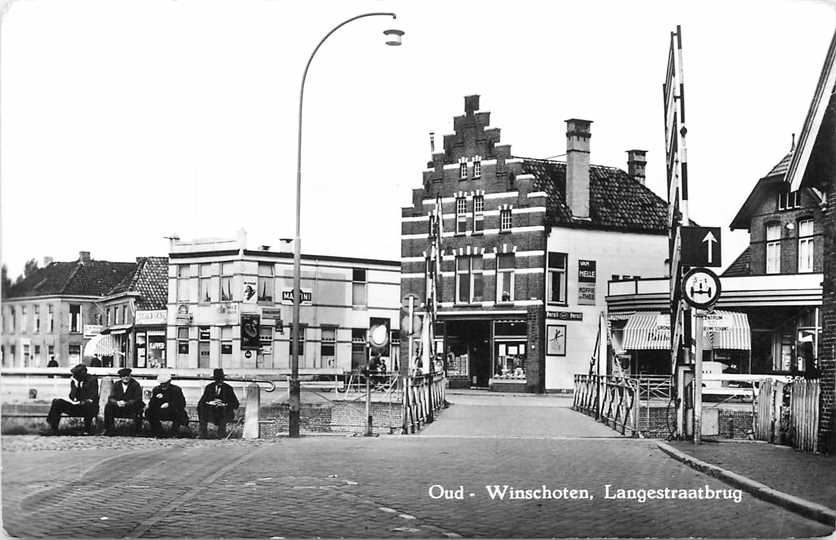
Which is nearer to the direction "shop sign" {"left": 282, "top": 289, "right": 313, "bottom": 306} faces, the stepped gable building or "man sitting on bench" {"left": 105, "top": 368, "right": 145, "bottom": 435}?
the man sitting on bench

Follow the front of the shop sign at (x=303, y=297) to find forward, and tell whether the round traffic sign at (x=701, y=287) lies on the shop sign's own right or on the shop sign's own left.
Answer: on the shop sign's own left

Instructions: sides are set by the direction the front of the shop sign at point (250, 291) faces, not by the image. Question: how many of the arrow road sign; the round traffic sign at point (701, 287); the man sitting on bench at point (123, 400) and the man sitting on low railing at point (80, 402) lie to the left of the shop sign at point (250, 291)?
2

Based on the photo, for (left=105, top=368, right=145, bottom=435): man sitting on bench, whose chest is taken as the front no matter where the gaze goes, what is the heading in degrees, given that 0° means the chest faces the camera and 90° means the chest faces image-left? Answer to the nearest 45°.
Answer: approximately 0°

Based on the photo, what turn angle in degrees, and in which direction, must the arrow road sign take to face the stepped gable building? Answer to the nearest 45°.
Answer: approximately 180°
